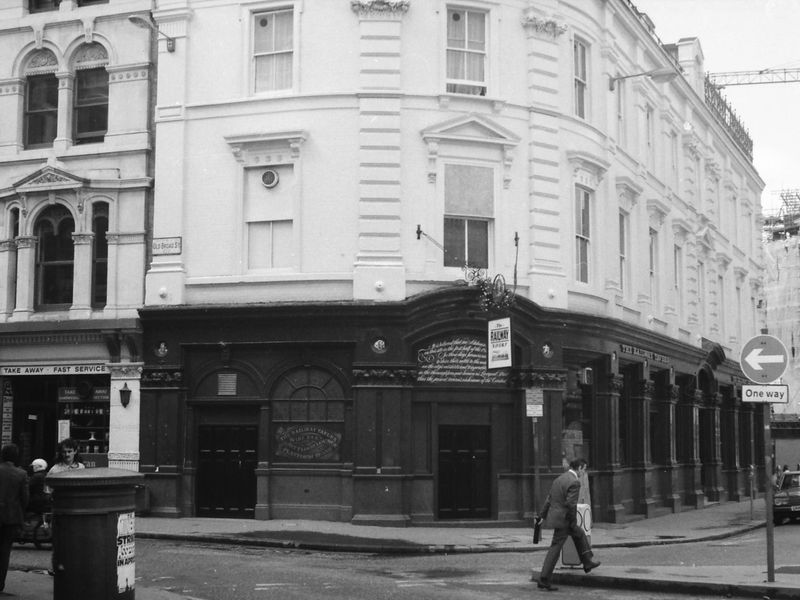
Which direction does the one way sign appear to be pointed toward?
toward the camera

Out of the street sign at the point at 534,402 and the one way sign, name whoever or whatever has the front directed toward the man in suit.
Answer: the street sign

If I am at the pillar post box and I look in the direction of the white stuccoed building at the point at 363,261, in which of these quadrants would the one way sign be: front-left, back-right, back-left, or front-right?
front-right

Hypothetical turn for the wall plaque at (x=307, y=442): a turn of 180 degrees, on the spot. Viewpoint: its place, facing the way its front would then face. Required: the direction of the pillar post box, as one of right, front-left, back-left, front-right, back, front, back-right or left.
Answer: back

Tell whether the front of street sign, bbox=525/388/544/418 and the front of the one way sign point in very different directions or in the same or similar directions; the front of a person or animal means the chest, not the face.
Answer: same or similar directions

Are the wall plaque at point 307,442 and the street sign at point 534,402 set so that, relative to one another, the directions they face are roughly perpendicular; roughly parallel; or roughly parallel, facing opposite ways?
roughly parallel

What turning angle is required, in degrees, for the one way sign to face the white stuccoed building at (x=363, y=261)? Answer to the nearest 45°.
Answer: approximately 135° to its right

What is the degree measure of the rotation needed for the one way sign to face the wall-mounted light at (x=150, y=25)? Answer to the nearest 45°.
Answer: approximately 135° to its right

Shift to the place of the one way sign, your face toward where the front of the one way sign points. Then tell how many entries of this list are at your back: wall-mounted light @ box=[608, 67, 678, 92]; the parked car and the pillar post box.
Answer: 2

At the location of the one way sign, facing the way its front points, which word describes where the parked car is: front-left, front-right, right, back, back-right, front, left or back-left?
back

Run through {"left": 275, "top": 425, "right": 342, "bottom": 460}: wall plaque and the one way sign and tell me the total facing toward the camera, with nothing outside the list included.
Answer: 2

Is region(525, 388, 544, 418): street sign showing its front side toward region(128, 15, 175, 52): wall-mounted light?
no

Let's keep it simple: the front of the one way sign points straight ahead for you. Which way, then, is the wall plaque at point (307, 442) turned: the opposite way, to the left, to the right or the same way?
the same way

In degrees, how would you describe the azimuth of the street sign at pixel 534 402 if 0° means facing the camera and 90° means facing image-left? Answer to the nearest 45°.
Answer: approximately 0°

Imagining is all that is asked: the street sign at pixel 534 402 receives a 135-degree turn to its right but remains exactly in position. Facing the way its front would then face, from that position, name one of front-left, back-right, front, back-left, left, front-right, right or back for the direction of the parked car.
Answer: right

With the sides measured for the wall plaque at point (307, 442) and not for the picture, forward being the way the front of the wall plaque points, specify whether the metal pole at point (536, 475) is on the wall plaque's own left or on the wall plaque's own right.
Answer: on the wall plaque's own left

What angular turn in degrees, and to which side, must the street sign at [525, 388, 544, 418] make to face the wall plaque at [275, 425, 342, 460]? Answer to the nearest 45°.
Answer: approximately 90° to its right
